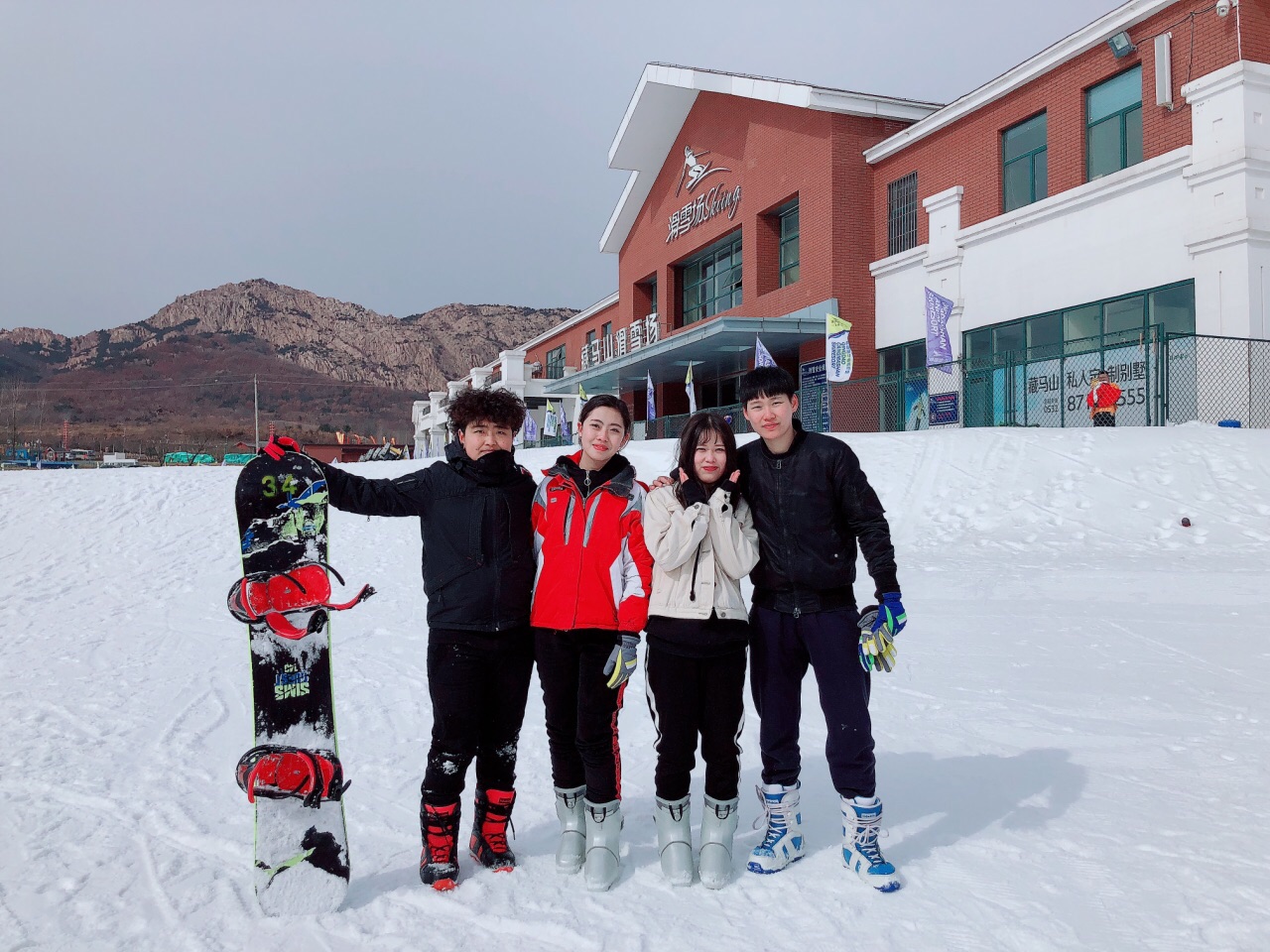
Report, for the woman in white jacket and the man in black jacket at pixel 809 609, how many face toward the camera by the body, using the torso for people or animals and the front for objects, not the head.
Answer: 2

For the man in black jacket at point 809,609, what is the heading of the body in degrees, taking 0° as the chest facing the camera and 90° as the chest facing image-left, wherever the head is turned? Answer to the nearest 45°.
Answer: approximately 0°

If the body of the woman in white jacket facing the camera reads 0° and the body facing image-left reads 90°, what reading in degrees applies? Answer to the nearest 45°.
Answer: approximately 0°

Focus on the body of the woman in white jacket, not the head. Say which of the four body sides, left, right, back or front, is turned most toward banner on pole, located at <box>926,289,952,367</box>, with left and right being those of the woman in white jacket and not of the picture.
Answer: back

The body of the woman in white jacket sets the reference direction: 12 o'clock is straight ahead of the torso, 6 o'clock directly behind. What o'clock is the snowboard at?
The snowboard is roughly at 3 o'clock from the woman in white jacket.

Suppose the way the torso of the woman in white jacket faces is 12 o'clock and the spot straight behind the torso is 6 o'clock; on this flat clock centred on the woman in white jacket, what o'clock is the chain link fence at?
The chain link fence is roughly at 7 o'clock from the woman in white jacket.

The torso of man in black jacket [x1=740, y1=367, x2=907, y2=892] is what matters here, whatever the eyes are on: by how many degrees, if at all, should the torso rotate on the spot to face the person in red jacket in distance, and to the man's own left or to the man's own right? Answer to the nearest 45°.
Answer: approximately 180°

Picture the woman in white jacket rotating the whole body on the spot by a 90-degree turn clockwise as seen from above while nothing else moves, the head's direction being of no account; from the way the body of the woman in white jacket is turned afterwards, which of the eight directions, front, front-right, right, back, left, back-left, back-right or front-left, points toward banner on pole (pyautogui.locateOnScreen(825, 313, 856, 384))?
right
